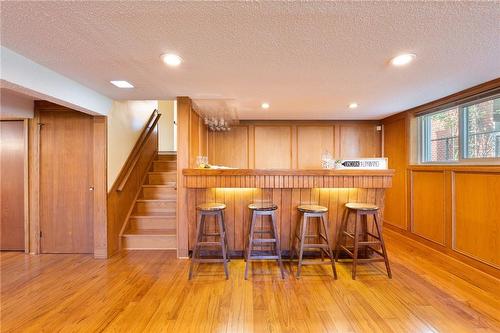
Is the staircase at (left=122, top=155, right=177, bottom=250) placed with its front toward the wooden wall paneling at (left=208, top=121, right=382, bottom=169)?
no

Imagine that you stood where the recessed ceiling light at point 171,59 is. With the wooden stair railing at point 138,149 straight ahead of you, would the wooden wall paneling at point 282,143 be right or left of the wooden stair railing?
right

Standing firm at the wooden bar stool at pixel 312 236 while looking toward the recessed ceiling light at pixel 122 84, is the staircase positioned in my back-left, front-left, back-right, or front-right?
front-right

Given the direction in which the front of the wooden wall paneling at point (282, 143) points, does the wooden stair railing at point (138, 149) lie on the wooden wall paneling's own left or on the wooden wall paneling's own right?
on the wooden wall paneling's own right

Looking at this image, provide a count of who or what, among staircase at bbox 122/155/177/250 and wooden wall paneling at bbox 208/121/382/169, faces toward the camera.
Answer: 2

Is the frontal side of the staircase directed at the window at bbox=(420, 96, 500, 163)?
no

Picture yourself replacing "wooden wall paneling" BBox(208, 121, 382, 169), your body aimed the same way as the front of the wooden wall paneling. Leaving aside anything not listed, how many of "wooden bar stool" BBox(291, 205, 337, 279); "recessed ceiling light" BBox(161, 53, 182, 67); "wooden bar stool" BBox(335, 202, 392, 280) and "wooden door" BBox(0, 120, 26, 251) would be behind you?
0

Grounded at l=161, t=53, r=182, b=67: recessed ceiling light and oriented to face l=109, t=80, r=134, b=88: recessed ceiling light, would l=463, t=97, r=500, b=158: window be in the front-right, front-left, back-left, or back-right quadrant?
back-right

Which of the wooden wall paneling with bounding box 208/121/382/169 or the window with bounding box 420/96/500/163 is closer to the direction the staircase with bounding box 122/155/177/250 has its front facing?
the window

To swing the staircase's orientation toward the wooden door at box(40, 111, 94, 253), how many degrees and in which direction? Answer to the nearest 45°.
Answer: approximately 90° to its right

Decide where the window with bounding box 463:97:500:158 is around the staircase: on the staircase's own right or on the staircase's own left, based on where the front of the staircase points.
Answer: on the staircase's own left

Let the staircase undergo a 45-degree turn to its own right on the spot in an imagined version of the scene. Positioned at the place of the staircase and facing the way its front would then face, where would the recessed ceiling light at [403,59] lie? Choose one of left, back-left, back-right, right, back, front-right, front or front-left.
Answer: left

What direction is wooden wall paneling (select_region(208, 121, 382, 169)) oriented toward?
toward the camera

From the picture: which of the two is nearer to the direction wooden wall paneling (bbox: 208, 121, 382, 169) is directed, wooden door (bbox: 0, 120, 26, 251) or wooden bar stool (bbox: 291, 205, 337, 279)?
the wooden bar stool

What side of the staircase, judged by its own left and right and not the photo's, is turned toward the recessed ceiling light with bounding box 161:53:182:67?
front

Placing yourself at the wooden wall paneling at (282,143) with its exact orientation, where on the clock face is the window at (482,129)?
The window is roughly at 10 o'clock from the wooden wall paneling.

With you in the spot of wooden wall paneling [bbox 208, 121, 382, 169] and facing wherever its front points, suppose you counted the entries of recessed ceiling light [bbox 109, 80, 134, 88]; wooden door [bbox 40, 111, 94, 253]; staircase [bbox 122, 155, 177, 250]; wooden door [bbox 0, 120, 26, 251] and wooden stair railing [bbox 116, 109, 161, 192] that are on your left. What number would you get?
0
